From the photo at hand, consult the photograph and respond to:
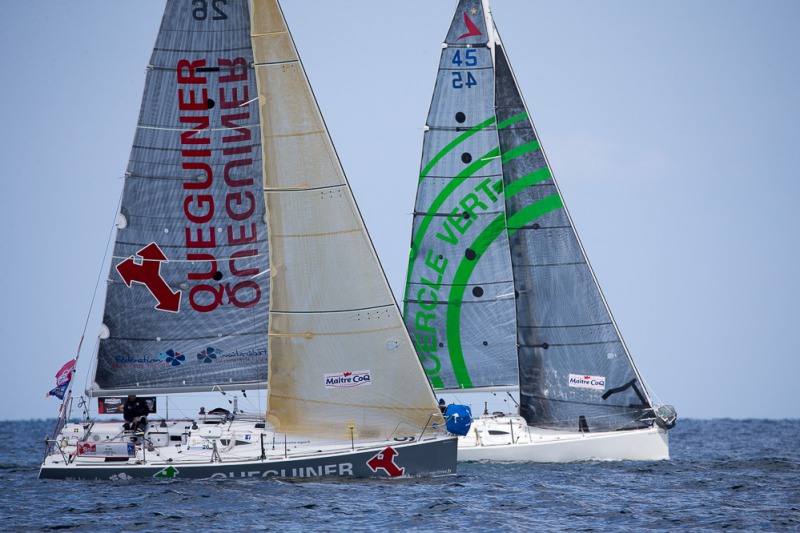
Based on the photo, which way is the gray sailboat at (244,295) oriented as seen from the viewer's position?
to the viewer's right
